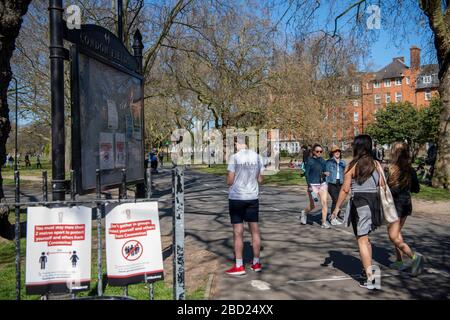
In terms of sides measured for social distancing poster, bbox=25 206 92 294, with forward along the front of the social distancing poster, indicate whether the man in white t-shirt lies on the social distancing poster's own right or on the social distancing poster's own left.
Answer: on the social distancing poster's own left

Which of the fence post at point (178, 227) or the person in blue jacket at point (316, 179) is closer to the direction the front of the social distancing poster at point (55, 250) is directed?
the fence post

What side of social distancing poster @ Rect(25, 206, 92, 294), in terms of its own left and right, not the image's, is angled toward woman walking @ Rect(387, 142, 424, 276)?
left

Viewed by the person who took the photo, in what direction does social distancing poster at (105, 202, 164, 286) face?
facing the viewer

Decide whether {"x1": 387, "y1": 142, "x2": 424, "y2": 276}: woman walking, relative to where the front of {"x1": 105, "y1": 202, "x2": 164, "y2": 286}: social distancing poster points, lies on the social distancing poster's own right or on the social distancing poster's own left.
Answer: on the social distancing poster's own left

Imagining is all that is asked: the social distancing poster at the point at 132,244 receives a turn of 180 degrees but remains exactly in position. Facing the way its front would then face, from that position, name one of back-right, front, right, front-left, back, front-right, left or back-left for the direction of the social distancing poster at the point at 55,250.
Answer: left

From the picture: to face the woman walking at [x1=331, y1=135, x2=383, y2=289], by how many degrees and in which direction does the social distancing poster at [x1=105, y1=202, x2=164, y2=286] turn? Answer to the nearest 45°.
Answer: approximately 90° to its left
